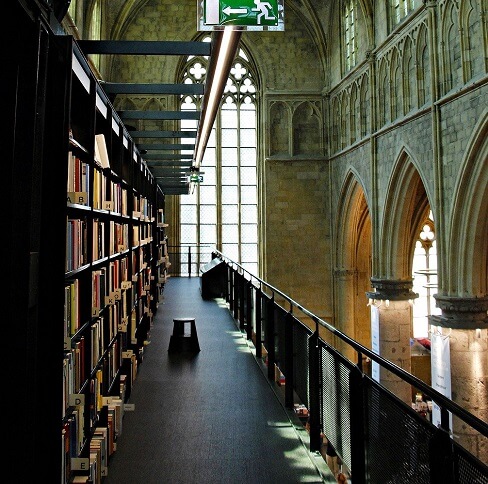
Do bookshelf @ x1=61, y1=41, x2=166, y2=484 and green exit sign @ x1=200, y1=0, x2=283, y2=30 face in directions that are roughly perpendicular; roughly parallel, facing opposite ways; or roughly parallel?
roughly perpendicular

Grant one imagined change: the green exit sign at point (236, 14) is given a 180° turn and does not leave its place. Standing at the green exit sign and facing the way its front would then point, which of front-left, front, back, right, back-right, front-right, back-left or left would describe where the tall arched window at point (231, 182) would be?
front

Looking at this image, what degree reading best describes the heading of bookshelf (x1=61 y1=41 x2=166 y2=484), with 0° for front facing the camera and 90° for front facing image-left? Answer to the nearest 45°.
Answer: approximately 270°

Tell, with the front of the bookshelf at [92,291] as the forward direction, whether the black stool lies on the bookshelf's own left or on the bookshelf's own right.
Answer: on the bookshelf's own left

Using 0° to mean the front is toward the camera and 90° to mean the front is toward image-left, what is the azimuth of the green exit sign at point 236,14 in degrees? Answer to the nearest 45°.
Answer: approximately 0°

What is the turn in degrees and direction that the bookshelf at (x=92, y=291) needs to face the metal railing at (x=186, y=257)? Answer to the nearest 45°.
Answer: approximately 90° to its left

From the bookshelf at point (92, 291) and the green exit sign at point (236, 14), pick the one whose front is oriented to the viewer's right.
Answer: the bookshelf

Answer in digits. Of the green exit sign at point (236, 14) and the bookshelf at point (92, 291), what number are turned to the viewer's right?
1
